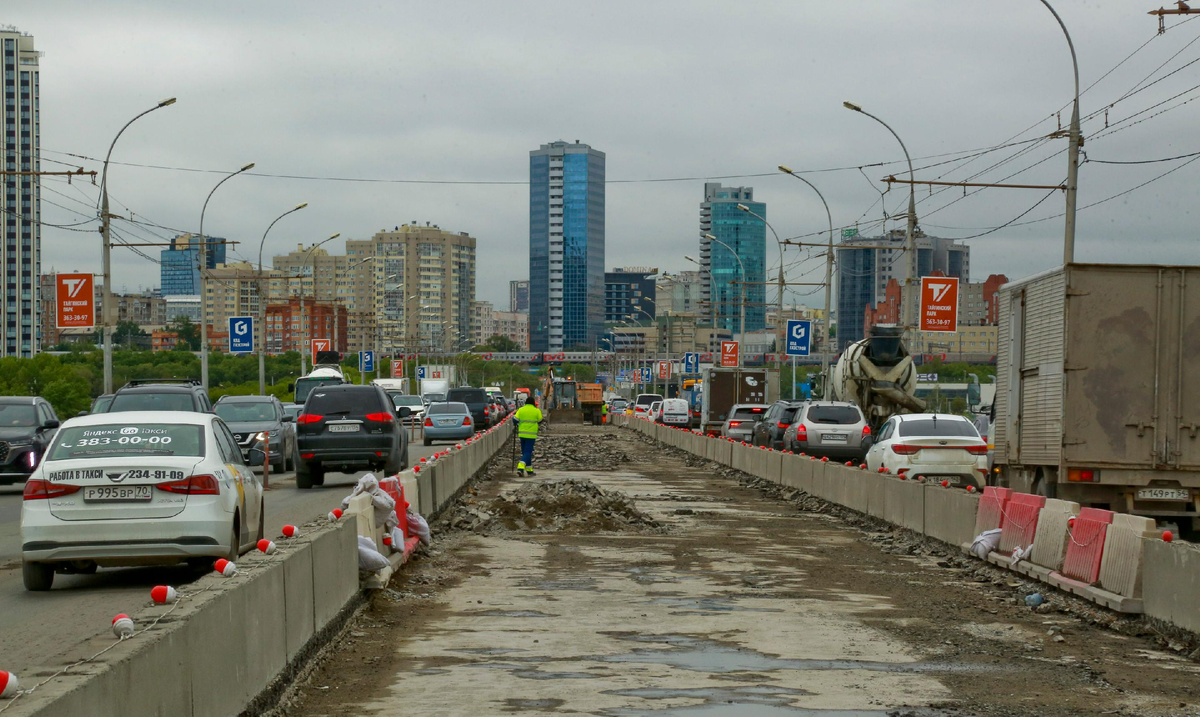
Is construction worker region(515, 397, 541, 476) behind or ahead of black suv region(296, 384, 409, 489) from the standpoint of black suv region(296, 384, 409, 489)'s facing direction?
ahead

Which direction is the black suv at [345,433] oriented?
away from the camera

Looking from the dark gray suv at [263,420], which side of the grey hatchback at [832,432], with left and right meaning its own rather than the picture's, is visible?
left

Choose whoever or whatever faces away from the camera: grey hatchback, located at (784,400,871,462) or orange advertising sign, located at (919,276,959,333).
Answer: the grey hatchback

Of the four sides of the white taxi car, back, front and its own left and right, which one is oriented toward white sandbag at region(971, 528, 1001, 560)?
right

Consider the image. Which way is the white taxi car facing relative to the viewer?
away from the camera

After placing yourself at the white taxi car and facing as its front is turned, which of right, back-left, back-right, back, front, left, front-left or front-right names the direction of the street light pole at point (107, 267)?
front

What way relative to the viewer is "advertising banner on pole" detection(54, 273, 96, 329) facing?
toward the camera

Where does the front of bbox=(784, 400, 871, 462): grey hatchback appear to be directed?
away from the camera

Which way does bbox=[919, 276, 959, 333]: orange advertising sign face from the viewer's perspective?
toward the camera

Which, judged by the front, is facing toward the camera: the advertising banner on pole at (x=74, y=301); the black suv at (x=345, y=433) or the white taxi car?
the advertising banner on pole

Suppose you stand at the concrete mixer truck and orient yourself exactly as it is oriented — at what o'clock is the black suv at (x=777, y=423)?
The black suv is roughly at 8 o'clock from the concrete mixer truck.

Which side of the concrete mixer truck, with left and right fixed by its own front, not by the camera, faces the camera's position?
back

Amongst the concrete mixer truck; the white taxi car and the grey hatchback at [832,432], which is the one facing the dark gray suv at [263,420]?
the white taxi car

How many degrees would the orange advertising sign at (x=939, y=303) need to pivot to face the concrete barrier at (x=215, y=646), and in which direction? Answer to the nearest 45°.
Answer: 0° — it already faces it

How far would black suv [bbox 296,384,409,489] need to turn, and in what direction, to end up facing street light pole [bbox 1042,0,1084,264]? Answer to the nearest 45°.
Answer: approximately 90° to its right

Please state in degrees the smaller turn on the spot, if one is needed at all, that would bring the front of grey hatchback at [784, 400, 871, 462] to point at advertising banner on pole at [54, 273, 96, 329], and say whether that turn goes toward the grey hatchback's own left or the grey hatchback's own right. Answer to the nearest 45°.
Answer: approximately 90° to the grey hatchback's own left
